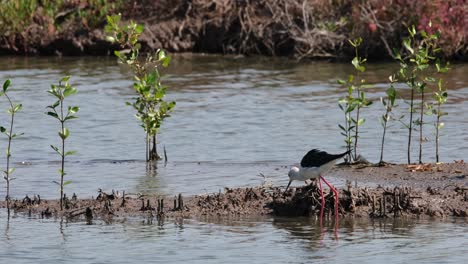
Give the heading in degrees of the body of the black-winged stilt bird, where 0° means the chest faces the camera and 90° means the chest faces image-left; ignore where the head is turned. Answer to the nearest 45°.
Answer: approximately 90°

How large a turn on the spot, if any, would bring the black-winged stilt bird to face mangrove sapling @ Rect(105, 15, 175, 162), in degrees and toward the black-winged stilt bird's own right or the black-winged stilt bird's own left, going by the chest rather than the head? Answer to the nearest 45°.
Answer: approximately 45° to the black-winged stilt bird's own right
